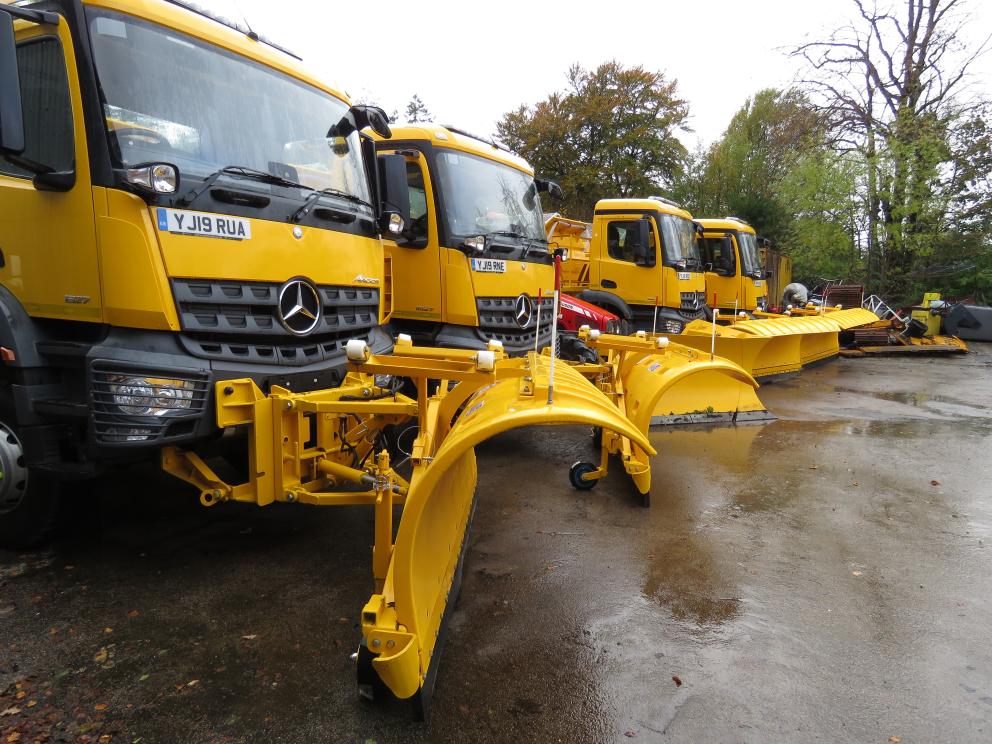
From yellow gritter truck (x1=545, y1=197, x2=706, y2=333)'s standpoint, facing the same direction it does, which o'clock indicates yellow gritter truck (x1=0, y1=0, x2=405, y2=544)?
yellow gritter truck (x1=0, y1=0, x2=405, y2=544) is roughly at 2 o'clock from yellow gritter truck (x1=545, y1=197, x2=706, y2=333).

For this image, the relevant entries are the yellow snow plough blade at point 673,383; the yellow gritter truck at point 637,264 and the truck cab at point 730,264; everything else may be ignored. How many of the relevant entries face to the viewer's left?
0

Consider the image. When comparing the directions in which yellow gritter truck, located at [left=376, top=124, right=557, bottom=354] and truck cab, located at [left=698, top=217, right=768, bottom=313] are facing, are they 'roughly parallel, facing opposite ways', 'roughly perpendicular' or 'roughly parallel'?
roughly parallel

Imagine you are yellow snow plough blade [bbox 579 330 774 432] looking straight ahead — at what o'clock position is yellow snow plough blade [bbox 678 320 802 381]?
yellow snow plough blade [bbox 678 320 802 381] is roughly at 8 o'clock from yellow snow plough blade [bbox 579 330 774 432].

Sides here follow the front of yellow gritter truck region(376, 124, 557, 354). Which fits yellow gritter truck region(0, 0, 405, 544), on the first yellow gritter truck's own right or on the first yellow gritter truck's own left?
on the first yellow gritter truck's own right

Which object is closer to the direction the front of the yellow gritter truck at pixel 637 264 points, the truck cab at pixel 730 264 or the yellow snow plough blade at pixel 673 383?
the yellow snow plough blade

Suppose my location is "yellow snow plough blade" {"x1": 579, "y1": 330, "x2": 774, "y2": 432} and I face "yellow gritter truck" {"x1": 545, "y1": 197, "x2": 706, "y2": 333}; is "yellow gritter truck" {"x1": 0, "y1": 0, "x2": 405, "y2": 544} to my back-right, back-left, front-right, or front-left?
back-left

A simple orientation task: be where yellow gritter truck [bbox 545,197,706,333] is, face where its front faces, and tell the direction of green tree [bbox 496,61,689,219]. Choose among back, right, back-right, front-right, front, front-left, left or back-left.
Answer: back-left

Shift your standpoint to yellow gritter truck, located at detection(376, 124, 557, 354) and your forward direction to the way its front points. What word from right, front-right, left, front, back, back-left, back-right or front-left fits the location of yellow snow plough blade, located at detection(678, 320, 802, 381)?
left

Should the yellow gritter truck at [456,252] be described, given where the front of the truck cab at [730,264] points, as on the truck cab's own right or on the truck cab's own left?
on the truck cab's own right

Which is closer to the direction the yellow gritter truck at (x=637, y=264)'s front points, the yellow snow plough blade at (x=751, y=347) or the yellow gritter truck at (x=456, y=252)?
the yellow snow plough blade

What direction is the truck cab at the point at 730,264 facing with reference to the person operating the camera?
facing the viewer and to the right of the viewer

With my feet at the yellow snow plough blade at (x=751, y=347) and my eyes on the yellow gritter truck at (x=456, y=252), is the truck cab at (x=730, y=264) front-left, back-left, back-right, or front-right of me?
back-right

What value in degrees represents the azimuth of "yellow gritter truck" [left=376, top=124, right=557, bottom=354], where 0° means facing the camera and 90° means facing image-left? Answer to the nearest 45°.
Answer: approximately 315°

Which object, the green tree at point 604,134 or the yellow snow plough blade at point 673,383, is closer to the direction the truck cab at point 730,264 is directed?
the yellow snow plough blade
